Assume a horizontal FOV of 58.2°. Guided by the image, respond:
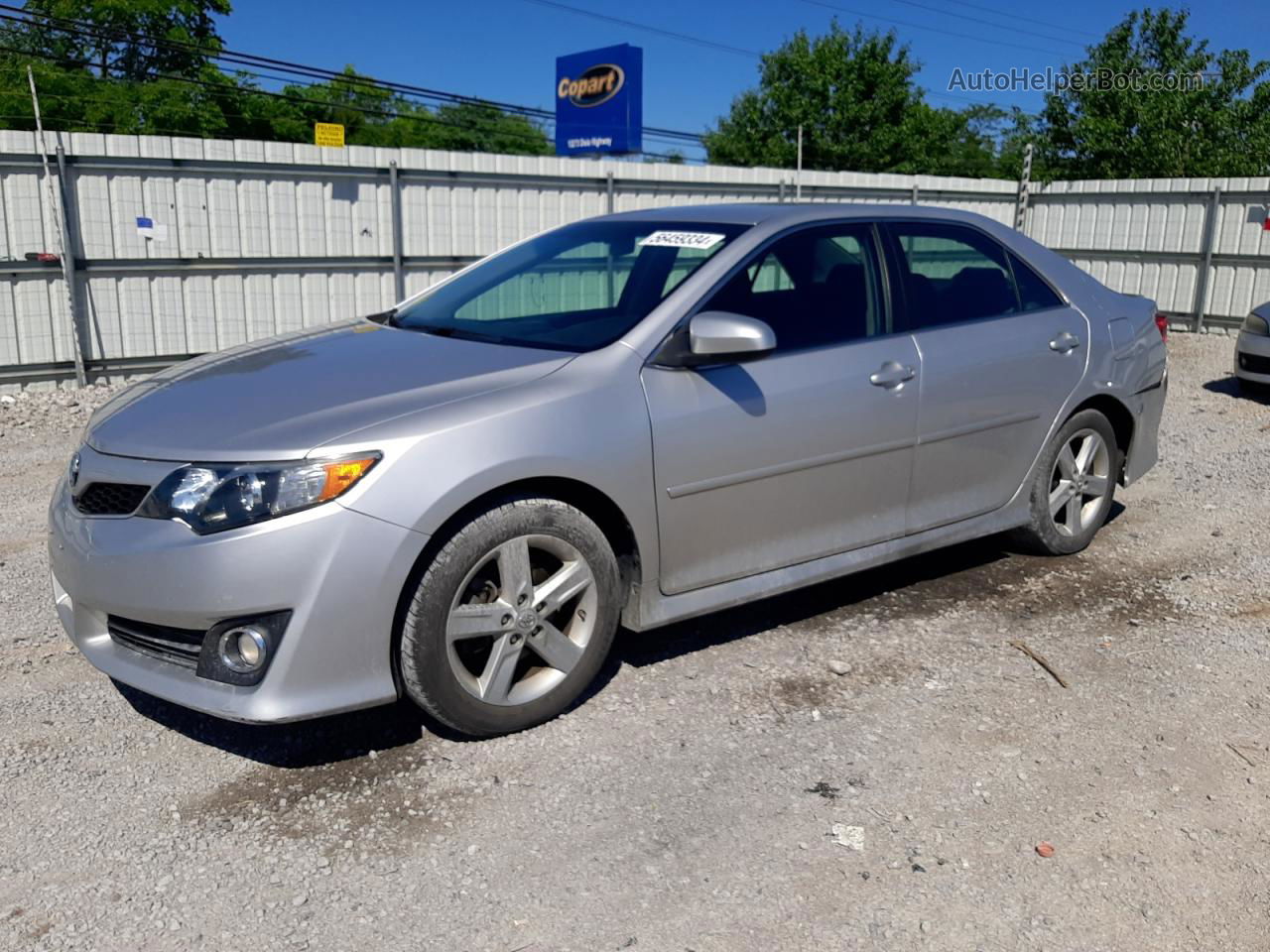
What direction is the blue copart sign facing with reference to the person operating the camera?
facing the viewer and to the left of the viewer

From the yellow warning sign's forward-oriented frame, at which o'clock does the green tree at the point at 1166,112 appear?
The green tree is roughly at 8 o'clock from the yellow warning sign.

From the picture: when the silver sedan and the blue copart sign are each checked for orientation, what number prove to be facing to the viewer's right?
0

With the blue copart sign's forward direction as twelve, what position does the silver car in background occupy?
The silver car in background is roughly at 10 o'clock from the blue copart sign.

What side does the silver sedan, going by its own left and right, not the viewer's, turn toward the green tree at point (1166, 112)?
back

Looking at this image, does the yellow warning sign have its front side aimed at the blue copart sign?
no

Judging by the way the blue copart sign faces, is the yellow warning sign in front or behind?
in front

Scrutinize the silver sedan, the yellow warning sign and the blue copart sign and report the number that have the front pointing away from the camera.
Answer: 0

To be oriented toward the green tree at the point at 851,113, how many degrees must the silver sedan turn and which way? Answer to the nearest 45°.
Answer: approximately 135° to its right

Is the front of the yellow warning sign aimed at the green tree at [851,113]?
no

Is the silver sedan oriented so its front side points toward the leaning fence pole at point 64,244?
no

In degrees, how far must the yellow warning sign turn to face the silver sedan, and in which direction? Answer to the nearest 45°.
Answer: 0° — it already faces it

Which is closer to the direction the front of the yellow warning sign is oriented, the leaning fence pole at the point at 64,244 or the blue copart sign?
the leaning fence pole

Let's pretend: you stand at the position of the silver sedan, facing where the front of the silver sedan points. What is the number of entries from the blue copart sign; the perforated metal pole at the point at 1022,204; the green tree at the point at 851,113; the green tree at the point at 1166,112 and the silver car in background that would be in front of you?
0

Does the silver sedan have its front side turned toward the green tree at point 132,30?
no

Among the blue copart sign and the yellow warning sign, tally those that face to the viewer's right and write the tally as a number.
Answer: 0

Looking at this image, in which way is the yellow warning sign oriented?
toward the camera
